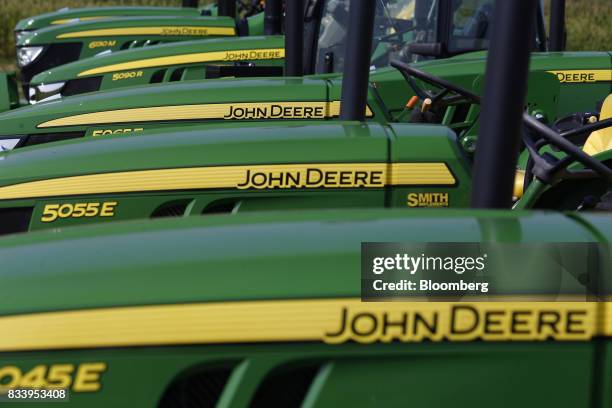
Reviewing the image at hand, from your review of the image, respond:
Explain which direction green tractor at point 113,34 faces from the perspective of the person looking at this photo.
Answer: facing to the left of the viewer

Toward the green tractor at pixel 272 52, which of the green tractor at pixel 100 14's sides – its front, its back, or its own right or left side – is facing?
left

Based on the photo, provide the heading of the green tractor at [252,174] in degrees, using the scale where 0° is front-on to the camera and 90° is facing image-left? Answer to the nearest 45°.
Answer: approximately 90°

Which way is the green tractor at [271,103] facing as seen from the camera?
to the viewer's left

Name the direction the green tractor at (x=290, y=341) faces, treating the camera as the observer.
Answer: facing to the left of the viewer

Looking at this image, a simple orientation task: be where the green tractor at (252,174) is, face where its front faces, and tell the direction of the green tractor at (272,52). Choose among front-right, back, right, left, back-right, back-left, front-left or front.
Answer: right

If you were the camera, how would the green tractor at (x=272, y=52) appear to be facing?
facing to the left of the viewer

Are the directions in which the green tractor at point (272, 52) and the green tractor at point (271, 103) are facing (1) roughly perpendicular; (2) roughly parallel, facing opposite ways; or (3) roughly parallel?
roughly parallel

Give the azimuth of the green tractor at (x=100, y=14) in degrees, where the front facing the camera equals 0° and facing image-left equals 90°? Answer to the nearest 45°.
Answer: approximately 90°
